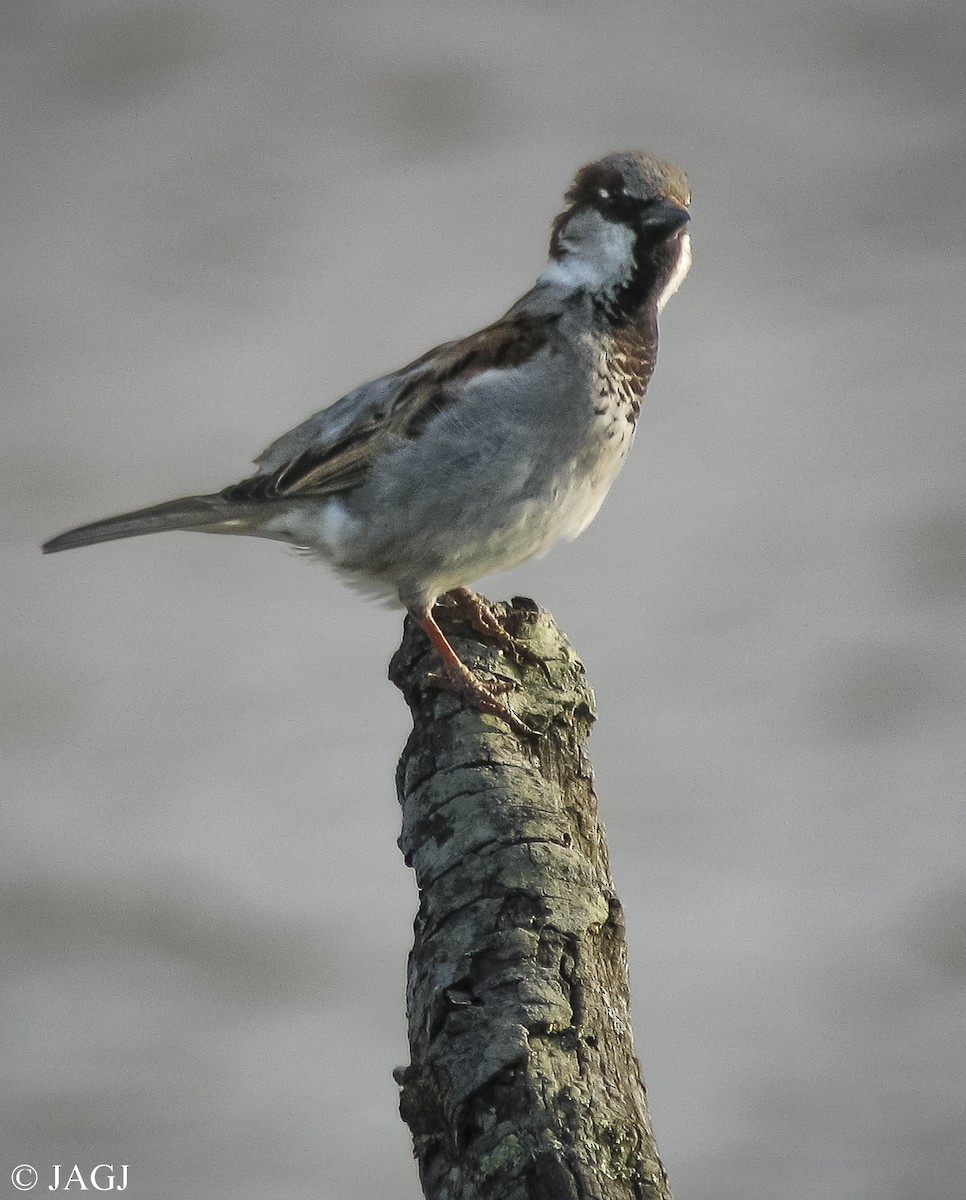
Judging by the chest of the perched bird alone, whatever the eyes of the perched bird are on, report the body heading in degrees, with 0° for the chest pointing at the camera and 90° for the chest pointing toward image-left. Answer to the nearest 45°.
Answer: approximately 270°
